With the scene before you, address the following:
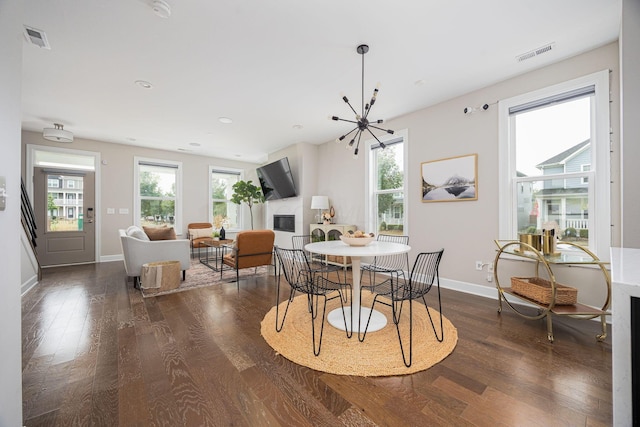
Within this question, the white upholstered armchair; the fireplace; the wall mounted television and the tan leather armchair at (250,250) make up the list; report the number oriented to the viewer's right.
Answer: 1

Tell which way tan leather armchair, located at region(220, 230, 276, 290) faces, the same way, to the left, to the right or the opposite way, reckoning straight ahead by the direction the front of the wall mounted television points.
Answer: to the right

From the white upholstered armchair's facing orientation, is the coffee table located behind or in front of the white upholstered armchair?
in front

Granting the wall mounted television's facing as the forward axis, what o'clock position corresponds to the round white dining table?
The round white dining table is roughly at 10 o'clock from the wall mounted television.

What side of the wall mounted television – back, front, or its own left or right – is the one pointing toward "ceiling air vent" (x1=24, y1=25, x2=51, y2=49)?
front

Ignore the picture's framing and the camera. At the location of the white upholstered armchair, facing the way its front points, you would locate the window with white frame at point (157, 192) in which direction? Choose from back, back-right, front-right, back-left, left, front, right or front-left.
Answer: left

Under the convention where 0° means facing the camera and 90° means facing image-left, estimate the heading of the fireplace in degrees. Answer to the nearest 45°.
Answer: approximately 45°

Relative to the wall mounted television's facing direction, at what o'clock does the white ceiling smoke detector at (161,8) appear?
The white ceiling smoke detector is roughly at 11 o'clock from the wall mounted television.

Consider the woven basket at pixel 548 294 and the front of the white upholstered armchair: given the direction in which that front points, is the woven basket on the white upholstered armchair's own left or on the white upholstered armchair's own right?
on the white upholstered armchair's own right

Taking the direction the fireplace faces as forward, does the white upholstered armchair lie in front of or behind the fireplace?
in front

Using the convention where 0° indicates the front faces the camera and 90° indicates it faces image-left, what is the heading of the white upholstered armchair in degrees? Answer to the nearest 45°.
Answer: approximately 270°
